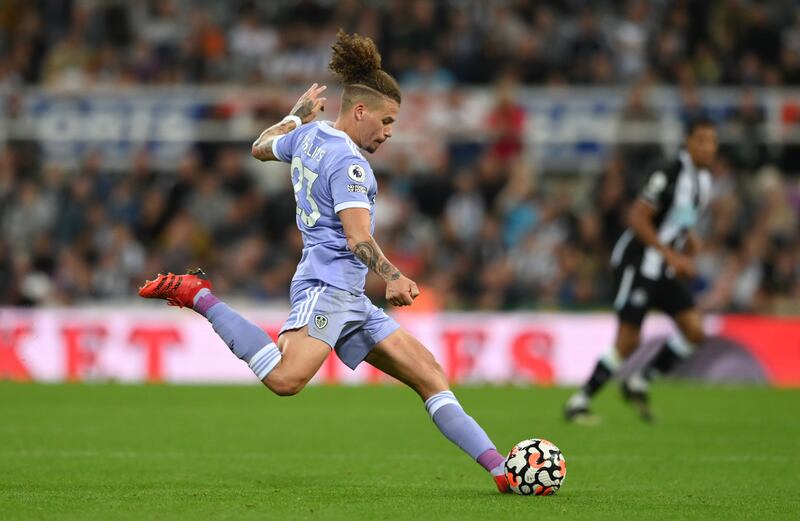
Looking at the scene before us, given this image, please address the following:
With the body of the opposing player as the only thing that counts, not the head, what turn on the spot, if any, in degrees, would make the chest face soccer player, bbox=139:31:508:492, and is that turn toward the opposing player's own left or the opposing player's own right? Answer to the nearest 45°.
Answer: approximately 45° to the opposing player's own right
